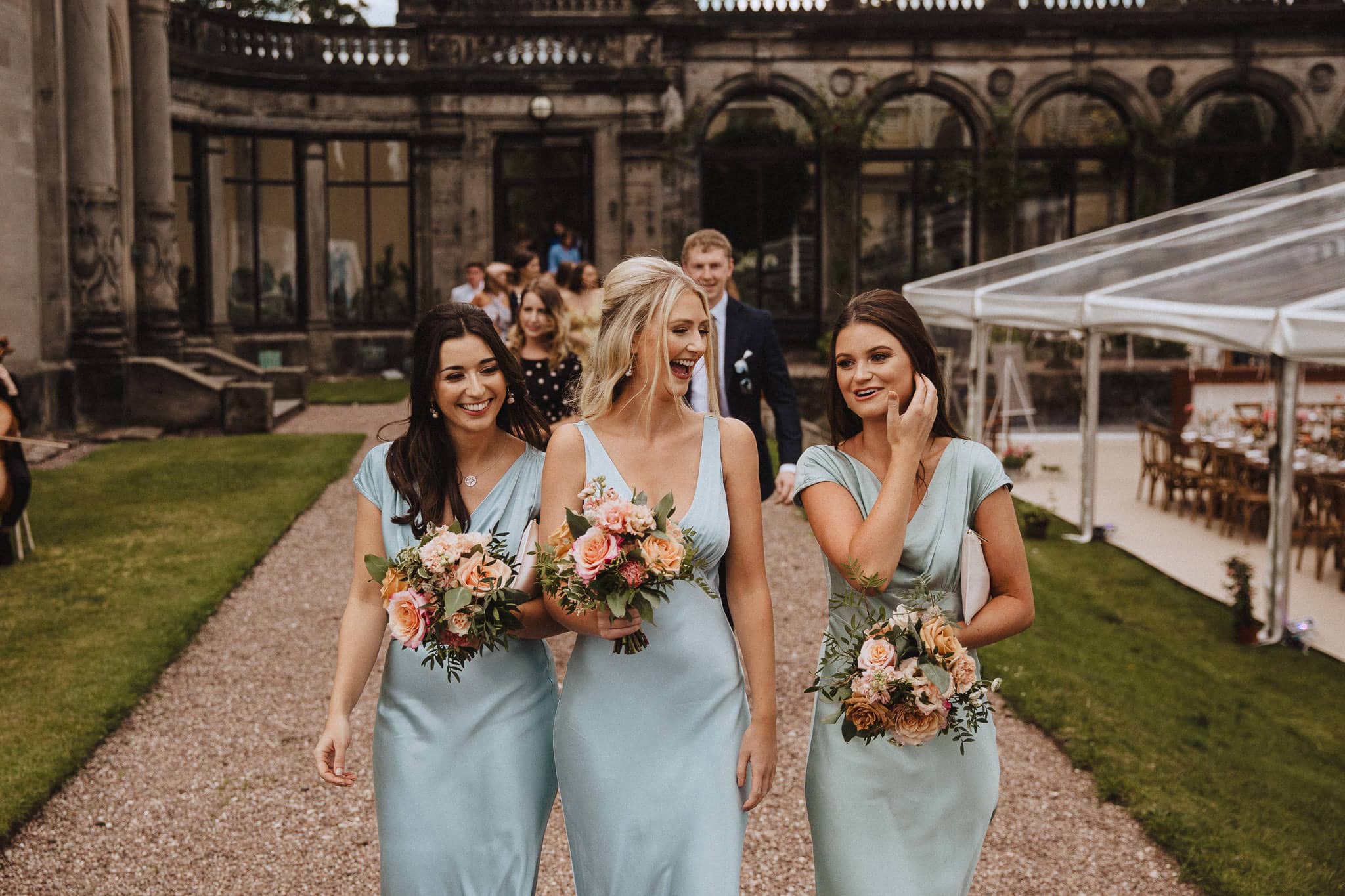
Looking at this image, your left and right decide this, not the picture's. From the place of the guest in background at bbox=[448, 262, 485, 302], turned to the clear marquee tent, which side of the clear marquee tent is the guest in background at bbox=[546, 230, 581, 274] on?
left

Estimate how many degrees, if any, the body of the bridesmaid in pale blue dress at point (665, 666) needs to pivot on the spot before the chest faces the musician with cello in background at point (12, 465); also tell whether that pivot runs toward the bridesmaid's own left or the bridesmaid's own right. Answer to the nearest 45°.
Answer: approximately 135° to the bridesmaid's own right

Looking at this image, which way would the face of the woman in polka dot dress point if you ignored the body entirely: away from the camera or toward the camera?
toward the camera

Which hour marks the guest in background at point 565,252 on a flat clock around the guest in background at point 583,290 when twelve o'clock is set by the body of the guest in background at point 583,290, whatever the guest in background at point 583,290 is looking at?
the guest in background at point 565,252 is roughly at 6 o'clock from the guest in background at point 583,290.

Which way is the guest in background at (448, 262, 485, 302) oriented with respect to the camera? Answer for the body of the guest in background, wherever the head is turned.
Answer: toward the camera

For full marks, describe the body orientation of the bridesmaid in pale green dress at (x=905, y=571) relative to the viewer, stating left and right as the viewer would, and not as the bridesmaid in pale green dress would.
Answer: facing the viewer

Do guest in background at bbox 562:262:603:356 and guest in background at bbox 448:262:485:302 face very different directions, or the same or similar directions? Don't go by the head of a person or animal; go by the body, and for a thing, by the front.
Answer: same or similar directions

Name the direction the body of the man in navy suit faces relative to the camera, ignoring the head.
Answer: toward the camera

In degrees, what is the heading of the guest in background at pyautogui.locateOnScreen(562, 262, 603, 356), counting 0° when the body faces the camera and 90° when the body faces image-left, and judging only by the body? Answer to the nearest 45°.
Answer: approximately 0°

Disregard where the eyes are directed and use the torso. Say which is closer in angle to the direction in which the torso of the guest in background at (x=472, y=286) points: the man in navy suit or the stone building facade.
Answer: the man in navy suit

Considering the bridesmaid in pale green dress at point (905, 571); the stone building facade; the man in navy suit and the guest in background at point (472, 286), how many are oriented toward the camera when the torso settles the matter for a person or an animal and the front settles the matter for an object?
4

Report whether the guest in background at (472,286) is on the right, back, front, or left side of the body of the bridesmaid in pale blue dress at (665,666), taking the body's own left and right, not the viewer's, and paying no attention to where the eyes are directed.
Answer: back
